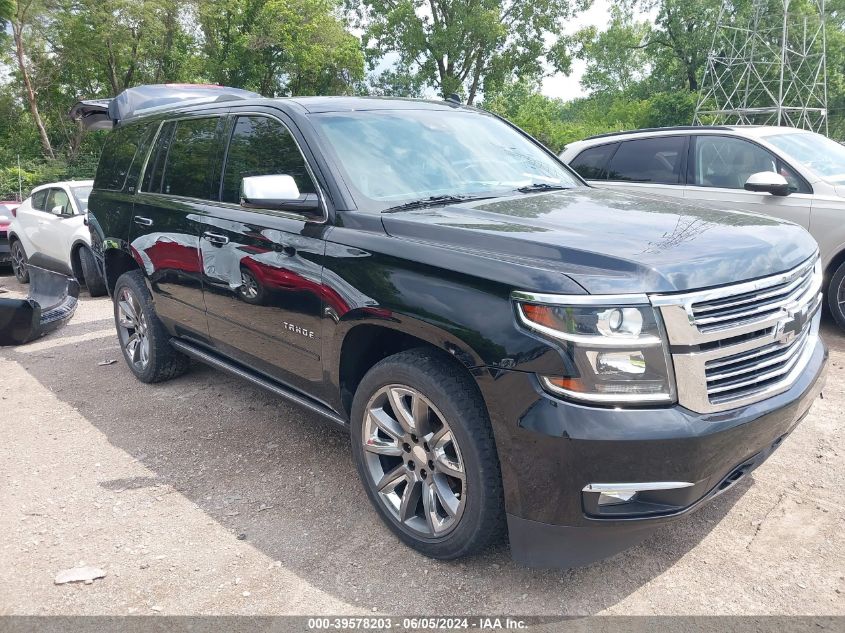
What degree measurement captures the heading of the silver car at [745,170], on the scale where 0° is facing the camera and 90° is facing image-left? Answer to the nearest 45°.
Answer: approximately 315°

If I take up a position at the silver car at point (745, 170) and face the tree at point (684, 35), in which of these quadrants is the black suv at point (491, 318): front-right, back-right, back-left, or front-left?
back-left

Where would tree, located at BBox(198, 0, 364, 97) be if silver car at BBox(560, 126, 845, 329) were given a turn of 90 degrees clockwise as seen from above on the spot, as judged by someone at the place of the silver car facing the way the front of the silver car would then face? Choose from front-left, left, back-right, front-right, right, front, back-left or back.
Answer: right

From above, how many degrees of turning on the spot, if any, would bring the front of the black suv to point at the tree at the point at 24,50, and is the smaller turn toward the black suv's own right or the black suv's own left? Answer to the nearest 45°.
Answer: approximately 180°

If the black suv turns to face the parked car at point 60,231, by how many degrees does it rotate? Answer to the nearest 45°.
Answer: approximately 180°

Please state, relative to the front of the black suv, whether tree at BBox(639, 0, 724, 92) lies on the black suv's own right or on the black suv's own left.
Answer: on the black suv's own left

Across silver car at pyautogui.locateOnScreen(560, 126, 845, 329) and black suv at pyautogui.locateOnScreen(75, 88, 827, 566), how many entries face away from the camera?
0
